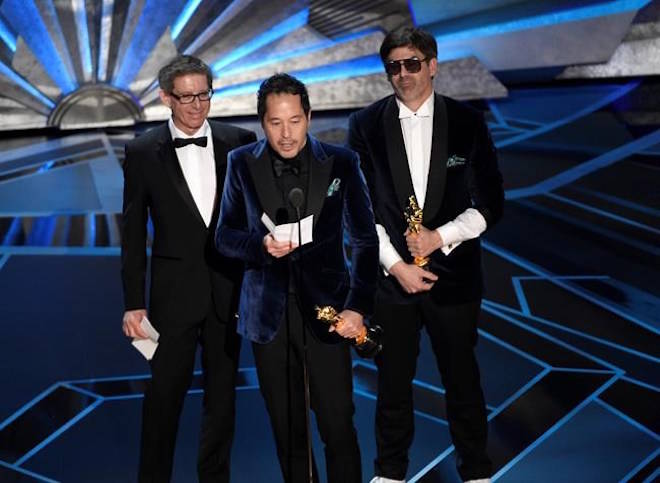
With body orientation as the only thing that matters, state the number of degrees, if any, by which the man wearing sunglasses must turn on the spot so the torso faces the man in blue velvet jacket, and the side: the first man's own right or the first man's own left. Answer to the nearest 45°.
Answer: approximately 45° to the first man's own right

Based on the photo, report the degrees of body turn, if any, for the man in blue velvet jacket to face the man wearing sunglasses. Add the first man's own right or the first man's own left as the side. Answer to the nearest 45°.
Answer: approximately 135° to the first man's own left

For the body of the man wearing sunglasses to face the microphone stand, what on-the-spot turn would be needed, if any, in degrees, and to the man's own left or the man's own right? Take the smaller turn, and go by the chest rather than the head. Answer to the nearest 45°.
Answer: approximately 45° to the man's own right

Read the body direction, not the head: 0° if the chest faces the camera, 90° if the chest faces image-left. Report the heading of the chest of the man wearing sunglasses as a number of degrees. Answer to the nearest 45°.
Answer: approximately 0°

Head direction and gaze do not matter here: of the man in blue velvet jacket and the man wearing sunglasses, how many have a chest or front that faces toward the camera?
2
